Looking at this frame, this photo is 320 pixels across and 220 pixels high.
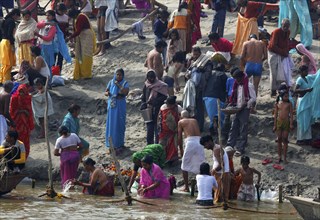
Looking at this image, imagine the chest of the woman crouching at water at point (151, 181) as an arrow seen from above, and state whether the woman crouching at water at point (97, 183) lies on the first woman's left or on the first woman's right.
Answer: on the first woman's right

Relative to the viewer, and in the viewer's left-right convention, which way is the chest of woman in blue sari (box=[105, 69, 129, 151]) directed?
facing the viewer

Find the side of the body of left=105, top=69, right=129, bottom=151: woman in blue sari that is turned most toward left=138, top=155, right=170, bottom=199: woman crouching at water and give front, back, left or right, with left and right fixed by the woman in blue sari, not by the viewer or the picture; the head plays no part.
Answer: front

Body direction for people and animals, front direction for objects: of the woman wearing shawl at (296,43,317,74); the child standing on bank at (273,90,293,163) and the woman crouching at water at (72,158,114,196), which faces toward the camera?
the child standing on bank

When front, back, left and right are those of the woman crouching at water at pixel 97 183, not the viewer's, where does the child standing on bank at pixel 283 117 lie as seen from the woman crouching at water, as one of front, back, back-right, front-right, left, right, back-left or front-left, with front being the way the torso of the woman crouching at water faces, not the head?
back

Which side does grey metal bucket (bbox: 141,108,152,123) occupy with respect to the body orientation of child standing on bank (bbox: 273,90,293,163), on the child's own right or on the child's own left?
on the child's own right

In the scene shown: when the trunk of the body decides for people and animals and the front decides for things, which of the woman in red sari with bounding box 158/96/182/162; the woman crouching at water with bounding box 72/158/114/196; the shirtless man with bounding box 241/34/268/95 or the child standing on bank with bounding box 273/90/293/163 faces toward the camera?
the child standing on bank

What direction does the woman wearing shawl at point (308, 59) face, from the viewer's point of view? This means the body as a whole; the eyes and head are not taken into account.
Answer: to the viewer's left
